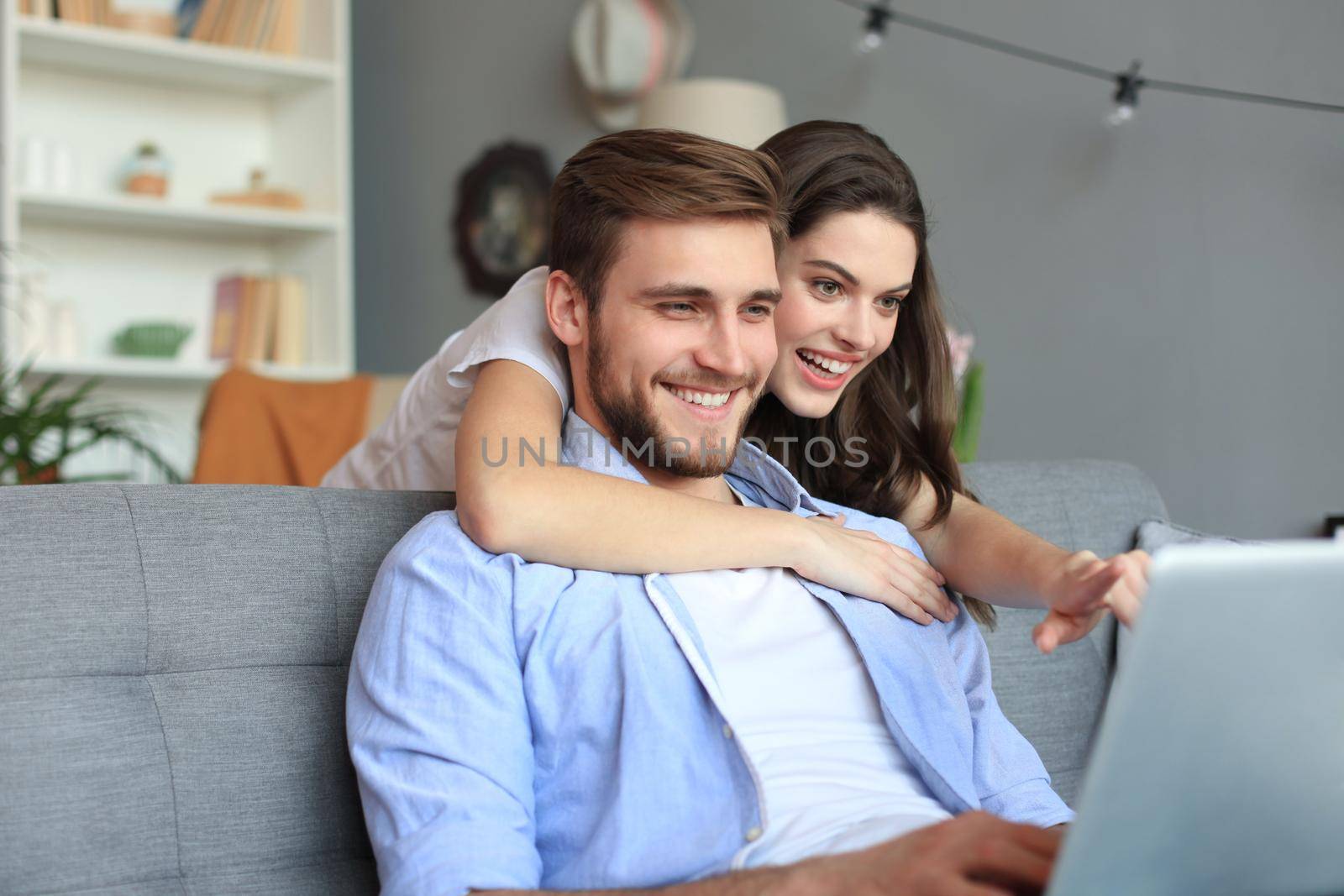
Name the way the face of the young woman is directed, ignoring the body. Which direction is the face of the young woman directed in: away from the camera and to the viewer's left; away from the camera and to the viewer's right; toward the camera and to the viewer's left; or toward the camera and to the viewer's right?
toward the camera and to the viewer's right

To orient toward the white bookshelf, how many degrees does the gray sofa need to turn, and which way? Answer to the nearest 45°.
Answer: approximately 180°

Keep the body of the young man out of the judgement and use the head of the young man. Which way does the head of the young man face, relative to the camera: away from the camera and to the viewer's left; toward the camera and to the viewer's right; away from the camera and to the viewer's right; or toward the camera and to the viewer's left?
toward the camera and to the viewer's right

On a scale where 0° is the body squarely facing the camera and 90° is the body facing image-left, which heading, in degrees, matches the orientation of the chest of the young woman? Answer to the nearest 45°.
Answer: approximately 315°

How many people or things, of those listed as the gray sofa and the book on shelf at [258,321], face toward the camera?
2

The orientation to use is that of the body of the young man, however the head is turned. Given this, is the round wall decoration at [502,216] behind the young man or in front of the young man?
behind
